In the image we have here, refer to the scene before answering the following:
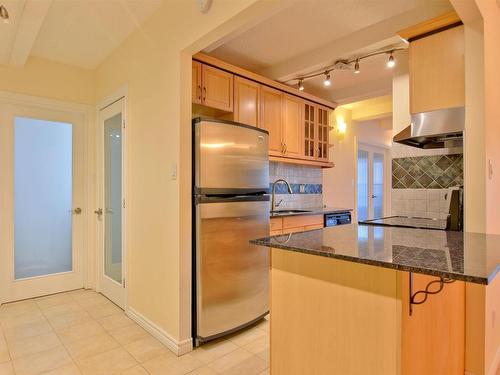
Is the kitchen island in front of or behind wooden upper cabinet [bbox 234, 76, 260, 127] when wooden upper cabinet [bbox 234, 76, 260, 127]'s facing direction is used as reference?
in front

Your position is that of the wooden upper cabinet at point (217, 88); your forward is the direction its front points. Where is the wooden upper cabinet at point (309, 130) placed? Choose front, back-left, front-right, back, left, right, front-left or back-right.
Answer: left

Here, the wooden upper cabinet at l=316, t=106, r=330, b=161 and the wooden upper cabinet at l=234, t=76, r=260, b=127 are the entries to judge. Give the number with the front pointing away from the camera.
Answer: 0

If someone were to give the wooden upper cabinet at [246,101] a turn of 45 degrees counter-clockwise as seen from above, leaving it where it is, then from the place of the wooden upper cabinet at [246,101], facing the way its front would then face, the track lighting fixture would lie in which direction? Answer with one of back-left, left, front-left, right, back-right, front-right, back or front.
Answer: front

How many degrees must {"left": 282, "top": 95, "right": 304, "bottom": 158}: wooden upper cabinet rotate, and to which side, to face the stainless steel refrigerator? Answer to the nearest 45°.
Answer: approximately 45° to its right

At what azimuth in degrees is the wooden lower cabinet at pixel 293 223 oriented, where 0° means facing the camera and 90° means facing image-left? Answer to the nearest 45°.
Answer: approximately 315°

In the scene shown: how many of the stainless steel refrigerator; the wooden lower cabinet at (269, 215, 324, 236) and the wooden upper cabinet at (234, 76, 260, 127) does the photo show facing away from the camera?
0

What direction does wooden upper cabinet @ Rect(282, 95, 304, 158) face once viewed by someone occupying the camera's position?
facing the viewer and to the right of the viewer

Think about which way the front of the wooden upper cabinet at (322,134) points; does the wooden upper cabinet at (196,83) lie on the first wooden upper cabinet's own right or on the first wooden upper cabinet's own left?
on the first wooden upper cabinet's own right

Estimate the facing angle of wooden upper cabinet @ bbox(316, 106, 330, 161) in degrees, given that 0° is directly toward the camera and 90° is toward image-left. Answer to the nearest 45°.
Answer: approximately 315°

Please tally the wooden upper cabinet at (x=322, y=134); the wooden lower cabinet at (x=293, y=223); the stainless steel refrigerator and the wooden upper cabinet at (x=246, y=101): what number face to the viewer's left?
0

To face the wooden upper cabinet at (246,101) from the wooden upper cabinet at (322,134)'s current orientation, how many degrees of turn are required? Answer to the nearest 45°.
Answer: approximately 90° to its right

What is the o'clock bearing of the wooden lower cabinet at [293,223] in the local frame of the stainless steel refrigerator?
The wooden lower cabinet is roughly at 9 o'clock from the stainless steel refrigerator.

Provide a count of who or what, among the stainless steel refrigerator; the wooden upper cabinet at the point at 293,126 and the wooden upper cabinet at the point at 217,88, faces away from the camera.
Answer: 0

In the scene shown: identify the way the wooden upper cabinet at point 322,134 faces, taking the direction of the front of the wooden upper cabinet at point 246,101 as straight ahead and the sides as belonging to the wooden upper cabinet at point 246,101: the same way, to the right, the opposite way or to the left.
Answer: the same way

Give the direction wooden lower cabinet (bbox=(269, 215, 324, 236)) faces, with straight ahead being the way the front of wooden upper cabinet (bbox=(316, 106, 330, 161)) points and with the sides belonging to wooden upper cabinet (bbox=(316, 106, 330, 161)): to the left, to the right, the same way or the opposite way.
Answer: the same way

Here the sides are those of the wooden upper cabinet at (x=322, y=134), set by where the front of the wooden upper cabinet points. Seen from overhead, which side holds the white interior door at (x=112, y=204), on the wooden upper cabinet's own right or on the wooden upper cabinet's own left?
on the wooden upper cabinet's own right

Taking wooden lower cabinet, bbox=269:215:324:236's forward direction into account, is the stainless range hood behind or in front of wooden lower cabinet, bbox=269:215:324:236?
in front
